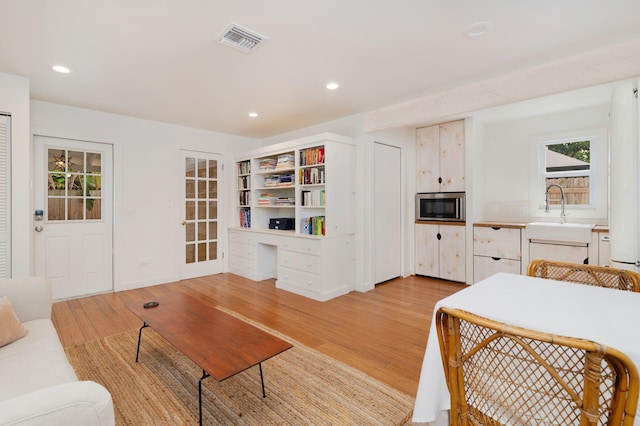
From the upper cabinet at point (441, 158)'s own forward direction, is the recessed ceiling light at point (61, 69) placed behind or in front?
in front

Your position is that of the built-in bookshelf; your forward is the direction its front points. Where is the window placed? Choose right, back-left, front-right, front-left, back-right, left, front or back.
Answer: back-left

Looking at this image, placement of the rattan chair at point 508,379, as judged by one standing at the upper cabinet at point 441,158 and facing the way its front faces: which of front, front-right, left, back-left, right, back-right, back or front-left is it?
front-left

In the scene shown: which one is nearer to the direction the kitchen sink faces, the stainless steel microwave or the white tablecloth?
the white tablecloth

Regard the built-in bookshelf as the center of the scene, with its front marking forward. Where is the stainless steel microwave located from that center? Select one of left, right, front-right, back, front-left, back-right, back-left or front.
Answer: back-left

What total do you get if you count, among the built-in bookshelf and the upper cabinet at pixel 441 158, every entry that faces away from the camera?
0

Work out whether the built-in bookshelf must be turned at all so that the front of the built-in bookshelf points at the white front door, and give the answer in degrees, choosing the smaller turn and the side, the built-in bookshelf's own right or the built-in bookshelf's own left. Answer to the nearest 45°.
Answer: approximately 45° to the built-in bookshelf's own right

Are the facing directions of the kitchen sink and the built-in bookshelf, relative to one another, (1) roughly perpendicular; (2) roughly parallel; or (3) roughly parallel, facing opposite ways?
roughly parallel

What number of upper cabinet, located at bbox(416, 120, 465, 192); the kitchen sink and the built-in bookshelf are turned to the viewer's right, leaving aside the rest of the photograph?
0

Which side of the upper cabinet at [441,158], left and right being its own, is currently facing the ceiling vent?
front

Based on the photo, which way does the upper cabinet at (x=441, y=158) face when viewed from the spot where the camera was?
facing the viewer and to the left of the viewer

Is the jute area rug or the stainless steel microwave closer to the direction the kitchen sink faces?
the jute area rug

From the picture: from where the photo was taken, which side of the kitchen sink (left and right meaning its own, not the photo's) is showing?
front
